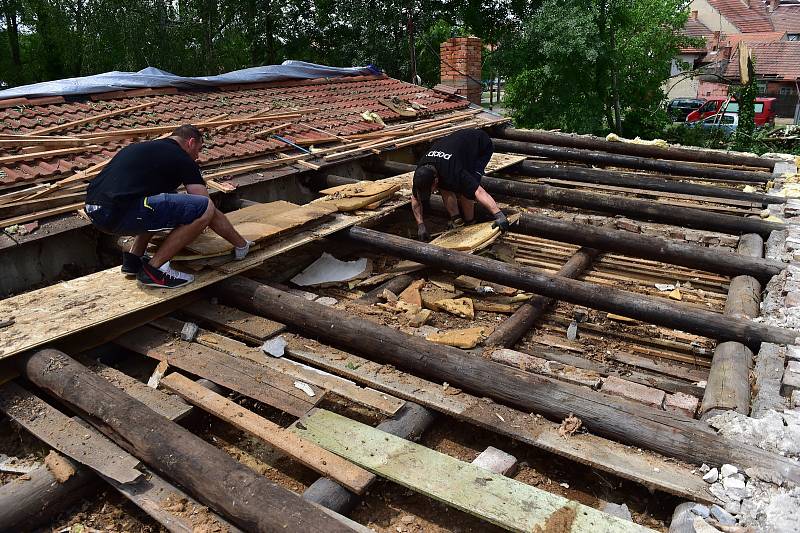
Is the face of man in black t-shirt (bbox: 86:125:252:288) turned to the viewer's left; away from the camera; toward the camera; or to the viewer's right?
to the viewer's right

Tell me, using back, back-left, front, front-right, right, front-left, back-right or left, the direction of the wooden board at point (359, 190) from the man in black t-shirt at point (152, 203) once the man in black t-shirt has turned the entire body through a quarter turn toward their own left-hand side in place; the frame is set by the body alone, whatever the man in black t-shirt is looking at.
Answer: front-right

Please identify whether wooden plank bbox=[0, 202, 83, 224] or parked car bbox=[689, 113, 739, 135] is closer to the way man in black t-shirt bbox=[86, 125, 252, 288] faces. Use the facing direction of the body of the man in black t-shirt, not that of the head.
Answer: the parked car

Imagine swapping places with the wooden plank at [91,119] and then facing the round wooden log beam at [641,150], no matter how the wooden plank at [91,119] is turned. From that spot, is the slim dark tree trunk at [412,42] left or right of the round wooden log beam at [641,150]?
left

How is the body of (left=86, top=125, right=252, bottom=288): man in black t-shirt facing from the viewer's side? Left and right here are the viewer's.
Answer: facing to the right of the viewer

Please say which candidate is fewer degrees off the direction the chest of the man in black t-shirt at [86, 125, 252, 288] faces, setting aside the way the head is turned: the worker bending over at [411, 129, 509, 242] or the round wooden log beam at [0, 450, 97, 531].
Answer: the worker bending over

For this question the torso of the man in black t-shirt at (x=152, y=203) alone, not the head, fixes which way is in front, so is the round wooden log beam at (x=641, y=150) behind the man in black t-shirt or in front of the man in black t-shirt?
in front

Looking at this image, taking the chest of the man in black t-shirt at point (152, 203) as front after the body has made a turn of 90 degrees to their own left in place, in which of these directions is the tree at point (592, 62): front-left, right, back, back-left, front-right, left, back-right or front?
front-right

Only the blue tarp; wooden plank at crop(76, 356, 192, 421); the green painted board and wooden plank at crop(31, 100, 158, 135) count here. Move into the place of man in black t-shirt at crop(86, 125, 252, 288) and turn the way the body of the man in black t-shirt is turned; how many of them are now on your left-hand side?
2

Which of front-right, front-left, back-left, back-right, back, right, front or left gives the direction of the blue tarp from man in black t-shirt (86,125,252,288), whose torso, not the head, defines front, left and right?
left

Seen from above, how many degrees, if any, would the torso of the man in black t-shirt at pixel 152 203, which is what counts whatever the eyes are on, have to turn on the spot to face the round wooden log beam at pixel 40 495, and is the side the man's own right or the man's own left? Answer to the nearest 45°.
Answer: approximately 90° to the man's own right

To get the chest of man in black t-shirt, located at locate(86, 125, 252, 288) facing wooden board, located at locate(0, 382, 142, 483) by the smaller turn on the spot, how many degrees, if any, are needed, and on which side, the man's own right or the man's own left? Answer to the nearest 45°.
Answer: approximately 90° to the man's own right

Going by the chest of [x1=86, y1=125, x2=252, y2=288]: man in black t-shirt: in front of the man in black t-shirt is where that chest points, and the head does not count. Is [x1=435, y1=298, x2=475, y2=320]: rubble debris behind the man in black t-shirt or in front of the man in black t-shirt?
in front
